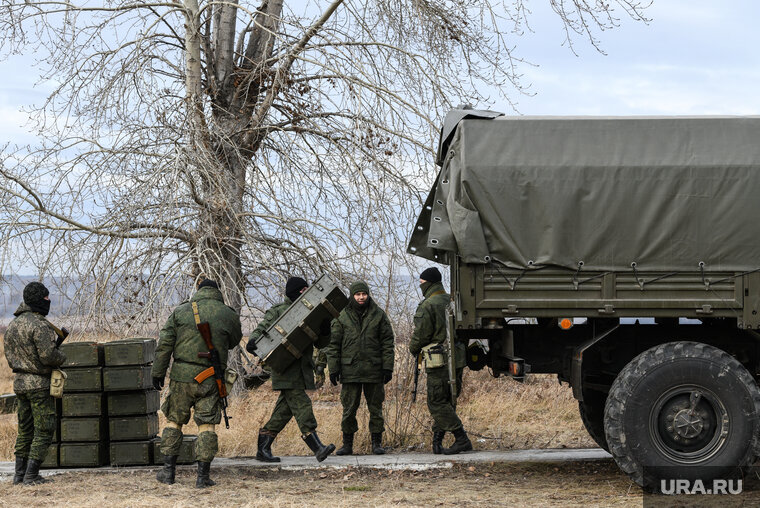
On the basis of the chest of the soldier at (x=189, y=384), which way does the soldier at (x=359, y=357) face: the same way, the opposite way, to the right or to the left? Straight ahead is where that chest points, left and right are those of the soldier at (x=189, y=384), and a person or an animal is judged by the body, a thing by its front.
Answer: the opposite way

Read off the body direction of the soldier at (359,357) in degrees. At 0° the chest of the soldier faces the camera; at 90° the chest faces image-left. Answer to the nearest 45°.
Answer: approximately 0°

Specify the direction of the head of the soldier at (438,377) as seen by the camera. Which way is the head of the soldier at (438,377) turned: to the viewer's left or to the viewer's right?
to the viewer's left

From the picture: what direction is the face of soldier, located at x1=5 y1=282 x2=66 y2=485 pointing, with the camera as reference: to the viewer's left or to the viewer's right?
to the viewer's right

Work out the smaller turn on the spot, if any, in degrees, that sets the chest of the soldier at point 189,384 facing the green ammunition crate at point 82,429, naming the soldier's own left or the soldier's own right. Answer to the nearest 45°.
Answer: approximately 45° to the soldier's own left

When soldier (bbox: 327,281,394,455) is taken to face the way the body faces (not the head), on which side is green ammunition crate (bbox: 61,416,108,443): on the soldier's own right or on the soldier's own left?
on the soldier's own right

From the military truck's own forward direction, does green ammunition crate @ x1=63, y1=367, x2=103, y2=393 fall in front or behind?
behind

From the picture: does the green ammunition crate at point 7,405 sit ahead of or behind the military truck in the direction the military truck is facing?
behind

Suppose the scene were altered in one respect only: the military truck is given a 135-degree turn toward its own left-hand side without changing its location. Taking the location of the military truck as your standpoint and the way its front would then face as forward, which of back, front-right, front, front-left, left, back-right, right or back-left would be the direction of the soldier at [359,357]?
front

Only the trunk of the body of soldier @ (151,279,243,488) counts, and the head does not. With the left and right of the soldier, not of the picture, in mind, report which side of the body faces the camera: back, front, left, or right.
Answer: back

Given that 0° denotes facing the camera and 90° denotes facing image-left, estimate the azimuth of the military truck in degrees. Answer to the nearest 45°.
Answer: approximately 270°
